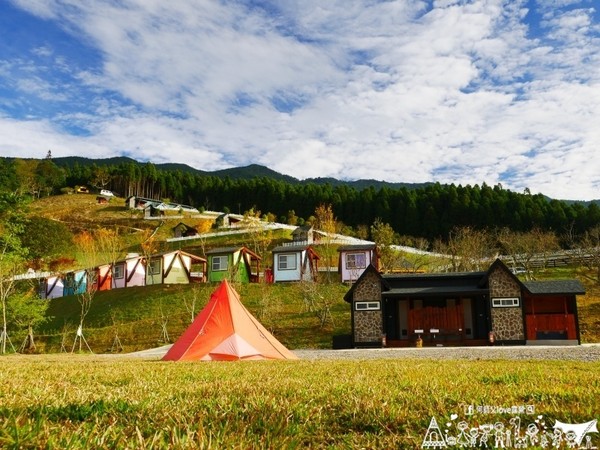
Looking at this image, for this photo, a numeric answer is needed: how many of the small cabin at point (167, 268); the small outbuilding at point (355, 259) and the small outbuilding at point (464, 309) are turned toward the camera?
3

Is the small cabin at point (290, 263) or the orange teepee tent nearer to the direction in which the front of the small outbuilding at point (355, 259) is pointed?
the orange teepee tent

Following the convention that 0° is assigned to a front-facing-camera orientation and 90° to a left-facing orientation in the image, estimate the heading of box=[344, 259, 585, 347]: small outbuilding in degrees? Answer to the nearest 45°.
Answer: approximately 0°

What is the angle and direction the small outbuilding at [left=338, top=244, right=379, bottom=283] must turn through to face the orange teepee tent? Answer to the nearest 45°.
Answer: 0° — it already faces it

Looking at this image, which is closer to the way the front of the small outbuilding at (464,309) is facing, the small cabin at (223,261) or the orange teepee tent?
the orange teepee tent

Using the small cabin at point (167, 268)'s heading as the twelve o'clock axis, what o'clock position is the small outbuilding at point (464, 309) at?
The small outbuilding is roughly at 11 o'clock from the small cabin.

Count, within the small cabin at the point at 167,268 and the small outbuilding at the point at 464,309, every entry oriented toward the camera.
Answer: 2

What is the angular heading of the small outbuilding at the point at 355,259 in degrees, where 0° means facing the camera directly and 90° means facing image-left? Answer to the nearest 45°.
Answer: approximately 0°

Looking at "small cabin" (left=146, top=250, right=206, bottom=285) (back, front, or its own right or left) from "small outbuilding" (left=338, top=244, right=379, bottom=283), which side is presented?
left

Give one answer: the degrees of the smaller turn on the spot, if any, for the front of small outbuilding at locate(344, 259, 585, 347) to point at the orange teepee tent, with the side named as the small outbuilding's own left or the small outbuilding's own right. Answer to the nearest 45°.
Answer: approximately 45° to the small outbuilding's own right

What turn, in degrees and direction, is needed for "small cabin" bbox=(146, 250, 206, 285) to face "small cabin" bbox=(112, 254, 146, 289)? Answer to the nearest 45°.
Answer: approximately 135° to its right

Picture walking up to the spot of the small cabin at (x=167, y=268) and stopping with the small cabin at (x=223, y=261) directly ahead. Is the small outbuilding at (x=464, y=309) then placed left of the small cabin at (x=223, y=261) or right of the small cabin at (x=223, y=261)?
right

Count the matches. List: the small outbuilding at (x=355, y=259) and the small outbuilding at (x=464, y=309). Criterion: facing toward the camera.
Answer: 2
